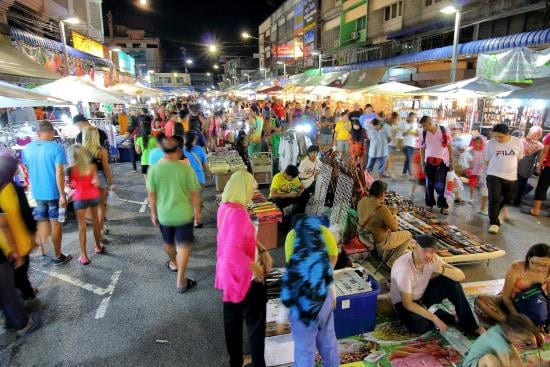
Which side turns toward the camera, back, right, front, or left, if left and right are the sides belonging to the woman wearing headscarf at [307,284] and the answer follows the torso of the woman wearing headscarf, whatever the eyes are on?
back

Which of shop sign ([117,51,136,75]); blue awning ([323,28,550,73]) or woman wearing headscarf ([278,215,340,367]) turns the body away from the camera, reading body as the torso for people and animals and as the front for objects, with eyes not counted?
the woman wearing headscarf

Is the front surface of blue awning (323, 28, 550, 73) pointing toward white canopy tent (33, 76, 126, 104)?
yes

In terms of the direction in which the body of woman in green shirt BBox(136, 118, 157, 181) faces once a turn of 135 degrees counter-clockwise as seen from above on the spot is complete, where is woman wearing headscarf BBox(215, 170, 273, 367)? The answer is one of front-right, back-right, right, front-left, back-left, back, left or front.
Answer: front-left

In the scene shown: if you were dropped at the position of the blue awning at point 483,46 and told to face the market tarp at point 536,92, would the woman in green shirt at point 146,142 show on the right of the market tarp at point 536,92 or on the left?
right

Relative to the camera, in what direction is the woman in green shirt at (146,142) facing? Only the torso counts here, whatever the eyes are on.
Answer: away from the camera

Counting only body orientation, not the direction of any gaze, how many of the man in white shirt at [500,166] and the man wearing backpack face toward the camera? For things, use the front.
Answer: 2

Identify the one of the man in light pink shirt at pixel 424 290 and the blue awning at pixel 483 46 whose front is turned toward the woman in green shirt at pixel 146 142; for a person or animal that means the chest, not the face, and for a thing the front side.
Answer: the blue awning

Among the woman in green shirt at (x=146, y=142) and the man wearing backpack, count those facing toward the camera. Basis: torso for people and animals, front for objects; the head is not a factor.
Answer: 1

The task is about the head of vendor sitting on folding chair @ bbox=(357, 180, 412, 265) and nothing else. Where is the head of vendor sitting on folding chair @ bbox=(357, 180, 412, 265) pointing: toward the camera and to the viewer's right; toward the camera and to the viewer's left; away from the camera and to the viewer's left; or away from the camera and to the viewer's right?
away from the camera and to the viewer's right

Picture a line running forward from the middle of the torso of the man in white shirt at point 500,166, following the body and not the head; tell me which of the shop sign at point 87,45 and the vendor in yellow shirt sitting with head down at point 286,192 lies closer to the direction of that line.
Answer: the vendor in yellow shirt sitting with head down
